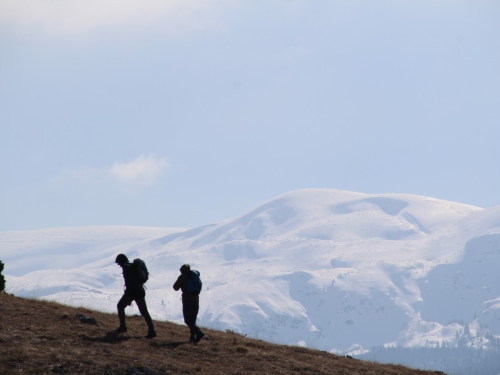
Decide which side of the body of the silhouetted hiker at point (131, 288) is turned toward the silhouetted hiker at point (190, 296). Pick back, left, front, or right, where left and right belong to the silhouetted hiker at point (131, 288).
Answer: back

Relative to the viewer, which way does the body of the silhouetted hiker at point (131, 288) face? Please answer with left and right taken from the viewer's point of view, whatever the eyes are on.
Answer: facing to the left of the viewer
